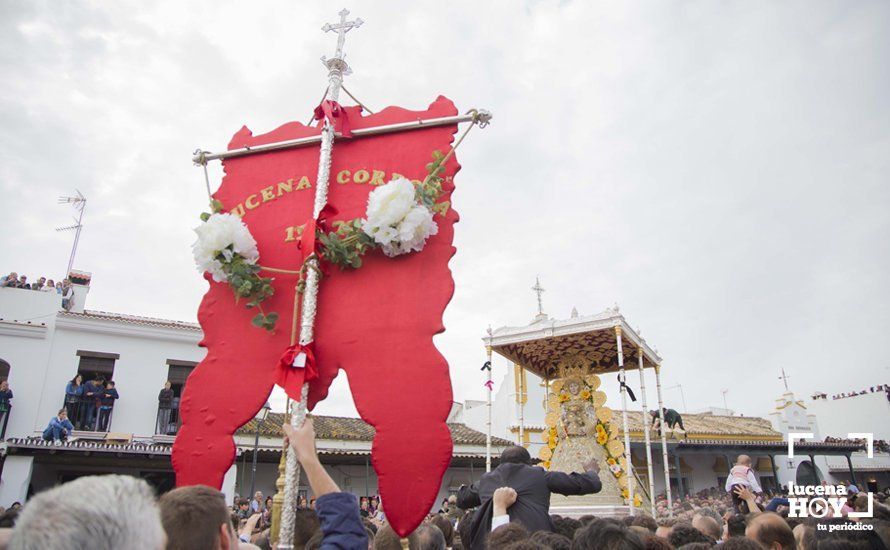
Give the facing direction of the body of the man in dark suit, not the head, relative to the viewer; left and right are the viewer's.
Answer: facing away from the viewer

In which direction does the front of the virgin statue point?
toward the camera

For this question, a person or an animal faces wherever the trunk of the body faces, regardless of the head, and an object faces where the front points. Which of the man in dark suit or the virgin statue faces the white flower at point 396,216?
the virgin statue

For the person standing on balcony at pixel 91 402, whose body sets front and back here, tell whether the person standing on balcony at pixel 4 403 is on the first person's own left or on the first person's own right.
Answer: on the first person's own right

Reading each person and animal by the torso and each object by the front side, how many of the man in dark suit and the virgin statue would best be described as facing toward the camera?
1

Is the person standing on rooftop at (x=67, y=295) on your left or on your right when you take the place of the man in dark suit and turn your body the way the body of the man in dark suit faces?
on your left

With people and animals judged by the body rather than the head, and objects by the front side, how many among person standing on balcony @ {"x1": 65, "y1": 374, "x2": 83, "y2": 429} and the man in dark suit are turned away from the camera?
1

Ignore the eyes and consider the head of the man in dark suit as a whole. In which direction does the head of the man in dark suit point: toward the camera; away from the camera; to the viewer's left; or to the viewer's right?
away from the camera

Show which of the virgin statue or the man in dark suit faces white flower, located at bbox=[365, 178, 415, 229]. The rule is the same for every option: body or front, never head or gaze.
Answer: the virgin statue

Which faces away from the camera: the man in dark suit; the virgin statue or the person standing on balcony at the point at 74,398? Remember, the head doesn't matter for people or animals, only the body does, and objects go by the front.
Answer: the man in dark suit

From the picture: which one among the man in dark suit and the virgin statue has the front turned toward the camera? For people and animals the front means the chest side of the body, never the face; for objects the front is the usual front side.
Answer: the virgin statue

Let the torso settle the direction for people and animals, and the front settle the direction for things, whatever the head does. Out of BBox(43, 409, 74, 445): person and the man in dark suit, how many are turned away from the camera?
1

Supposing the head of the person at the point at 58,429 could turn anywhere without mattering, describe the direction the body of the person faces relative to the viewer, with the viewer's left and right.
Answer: facing the viewer and to the right of the viewer

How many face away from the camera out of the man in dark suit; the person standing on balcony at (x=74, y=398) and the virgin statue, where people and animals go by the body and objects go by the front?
1

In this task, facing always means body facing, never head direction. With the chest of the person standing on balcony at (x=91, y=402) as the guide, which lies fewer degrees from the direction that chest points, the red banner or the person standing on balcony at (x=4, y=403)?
the red banner
